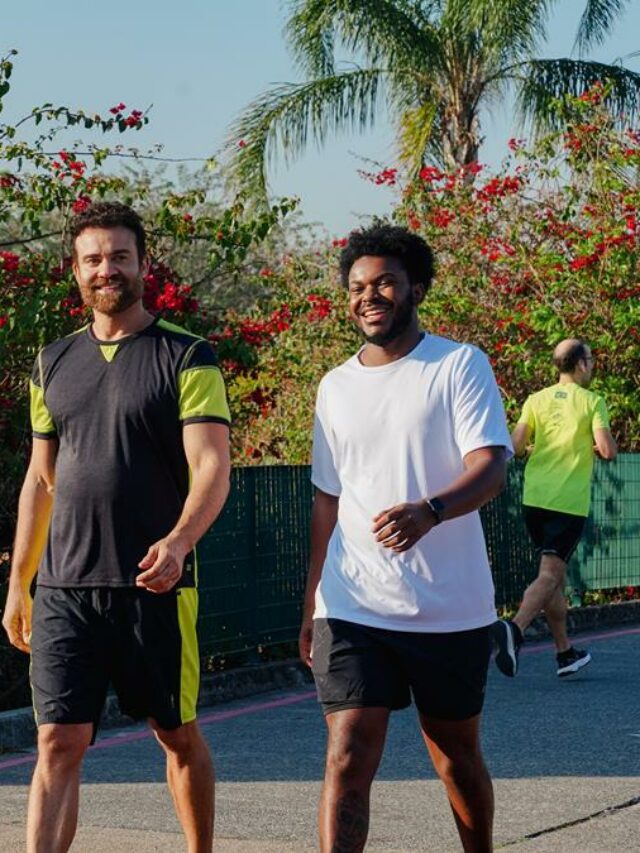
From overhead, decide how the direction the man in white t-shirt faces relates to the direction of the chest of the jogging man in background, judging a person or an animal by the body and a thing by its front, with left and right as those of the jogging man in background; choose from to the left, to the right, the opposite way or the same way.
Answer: the opposite way

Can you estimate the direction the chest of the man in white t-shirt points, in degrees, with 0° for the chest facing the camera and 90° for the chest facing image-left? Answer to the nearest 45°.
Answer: approximately 45°

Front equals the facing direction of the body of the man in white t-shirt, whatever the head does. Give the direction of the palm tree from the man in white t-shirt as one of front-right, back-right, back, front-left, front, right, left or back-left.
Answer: back-right

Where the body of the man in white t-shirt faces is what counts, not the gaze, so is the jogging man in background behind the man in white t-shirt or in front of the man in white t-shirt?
behind

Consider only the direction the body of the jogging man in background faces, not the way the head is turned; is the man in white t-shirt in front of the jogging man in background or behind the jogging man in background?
behind

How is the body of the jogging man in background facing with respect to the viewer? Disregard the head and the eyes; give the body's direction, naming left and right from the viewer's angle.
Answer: facing away from the viewer and to the right of the viewer

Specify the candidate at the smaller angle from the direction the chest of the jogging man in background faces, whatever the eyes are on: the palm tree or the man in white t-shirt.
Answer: the palm tree

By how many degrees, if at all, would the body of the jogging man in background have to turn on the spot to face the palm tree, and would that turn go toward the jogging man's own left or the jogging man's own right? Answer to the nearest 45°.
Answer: approximately 45° to the jogging man's own left
